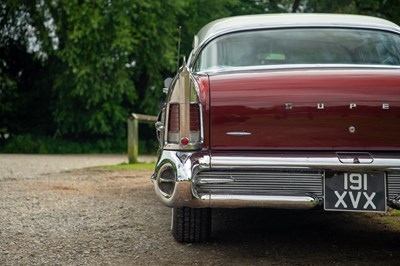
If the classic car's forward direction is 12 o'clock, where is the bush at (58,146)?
The bush is roughly at 11 o'clock from the classic car.

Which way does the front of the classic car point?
away from the camera

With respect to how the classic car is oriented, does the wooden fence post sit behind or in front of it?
in front
